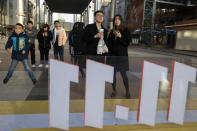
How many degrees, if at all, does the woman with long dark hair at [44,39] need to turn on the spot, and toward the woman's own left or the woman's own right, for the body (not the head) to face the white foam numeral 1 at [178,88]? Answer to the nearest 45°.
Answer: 0° — they already face it

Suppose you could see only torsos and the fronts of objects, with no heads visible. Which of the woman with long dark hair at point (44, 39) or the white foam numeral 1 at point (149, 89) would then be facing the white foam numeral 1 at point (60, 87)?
the woman with long dark hair
